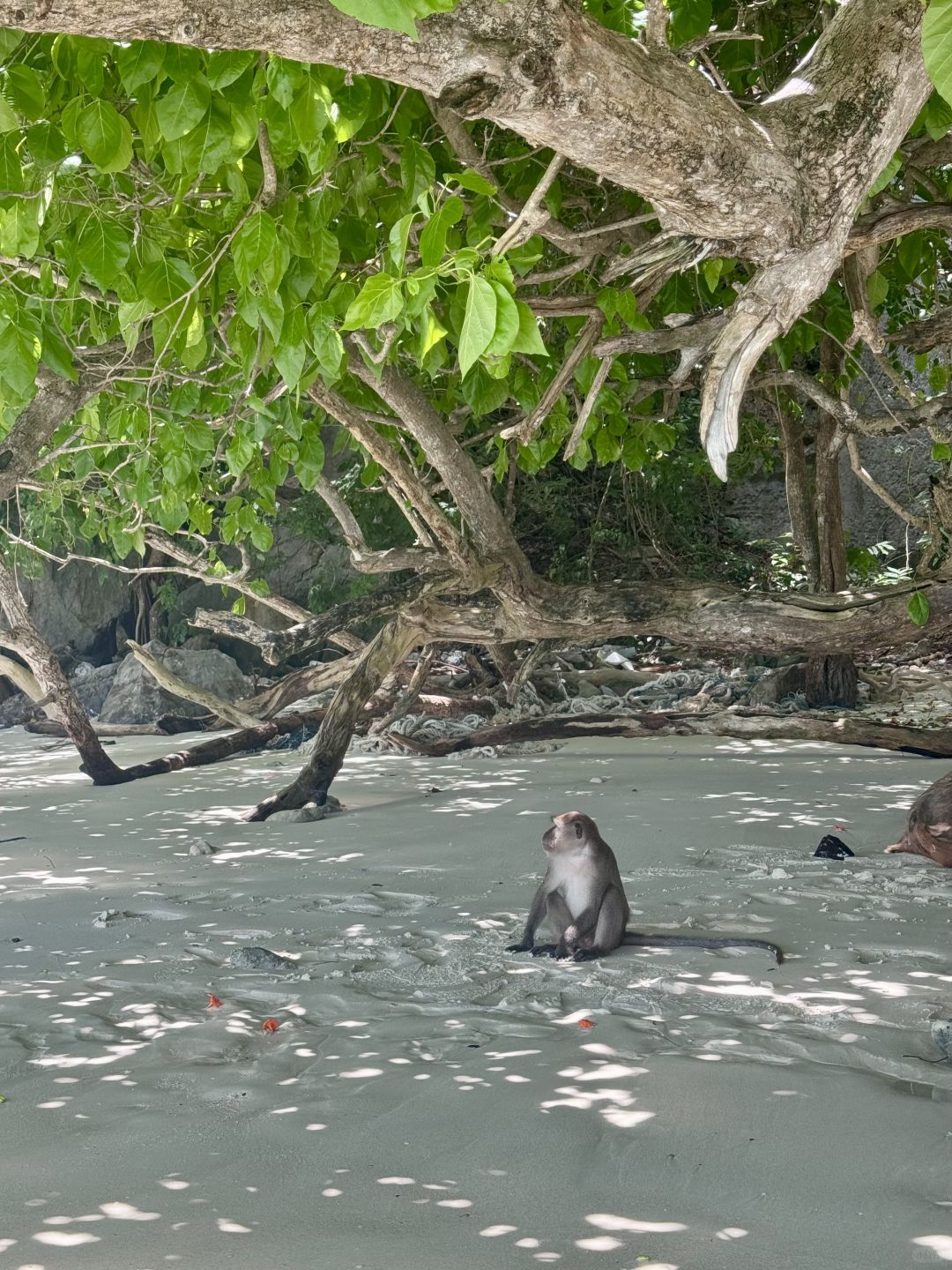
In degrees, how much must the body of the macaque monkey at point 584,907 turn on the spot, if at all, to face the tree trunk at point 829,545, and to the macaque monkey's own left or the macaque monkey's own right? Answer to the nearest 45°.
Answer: approximately 135° to the macaque monkey's own right

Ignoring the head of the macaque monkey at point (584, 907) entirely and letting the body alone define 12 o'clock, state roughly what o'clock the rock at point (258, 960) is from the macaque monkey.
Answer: The rock is roughly at 1 o'clock from the macaque monkey.

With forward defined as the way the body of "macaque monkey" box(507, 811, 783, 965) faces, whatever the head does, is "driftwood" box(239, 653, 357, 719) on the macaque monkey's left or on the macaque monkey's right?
on the macaque monkey's right

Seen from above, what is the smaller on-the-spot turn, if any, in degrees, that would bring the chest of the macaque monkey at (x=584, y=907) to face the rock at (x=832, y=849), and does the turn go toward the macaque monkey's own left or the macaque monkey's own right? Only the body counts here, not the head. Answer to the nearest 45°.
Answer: approximately 180°

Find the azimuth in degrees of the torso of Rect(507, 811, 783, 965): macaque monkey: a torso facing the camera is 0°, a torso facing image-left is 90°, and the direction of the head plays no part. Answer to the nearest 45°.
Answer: approximately 45°

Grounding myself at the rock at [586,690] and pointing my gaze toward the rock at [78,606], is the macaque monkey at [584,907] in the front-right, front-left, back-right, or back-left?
back-left

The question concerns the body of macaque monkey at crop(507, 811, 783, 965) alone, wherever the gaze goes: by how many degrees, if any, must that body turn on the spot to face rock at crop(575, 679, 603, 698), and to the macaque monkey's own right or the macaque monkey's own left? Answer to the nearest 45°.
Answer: approximately 135° to the macaque monkey's own right
